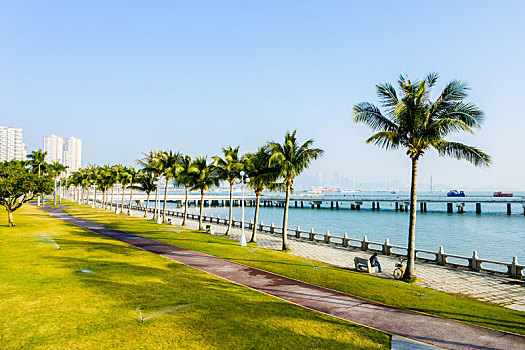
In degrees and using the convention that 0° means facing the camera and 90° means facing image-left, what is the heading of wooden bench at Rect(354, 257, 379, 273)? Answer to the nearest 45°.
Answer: approximately 225°

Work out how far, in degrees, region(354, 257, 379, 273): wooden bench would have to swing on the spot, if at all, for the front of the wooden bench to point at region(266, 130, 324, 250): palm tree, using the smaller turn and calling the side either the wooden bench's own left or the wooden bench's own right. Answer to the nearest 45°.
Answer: approximately 90° to the wooden bench's own left

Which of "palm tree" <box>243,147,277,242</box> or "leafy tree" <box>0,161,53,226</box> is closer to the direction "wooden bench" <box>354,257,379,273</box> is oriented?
the palm tree

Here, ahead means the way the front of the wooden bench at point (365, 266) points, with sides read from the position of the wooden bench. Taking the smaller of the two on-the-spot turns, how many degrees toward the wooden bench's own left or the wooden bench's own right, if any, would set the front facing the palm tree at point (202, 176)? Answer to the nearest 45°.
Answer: approximately 90° to the wooden bench's own left

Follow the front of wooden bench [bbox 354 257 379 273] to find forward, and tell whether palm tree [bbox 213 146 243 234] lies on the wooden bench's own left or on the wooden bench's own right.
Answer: on the wooden bench's own left

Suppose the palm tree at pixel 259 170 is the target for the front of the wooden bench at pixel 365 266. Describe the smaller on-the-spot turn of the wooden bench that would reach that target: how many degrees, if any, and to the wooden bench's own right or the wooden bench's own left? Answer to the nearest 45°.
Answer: approximately 90° to the wooden bench's own left

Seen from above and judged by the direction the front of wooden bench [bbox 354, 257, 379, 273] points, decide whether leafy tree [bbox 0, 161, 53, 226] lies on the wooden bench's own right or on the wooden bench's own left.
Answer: on the wooden bench's own left

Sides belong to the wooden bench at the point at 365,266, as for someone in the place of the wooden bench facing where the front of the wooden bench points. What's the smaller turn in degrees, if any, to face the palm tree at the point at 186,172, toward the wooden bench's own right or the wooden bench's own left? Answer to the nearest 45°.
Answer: approximately 90° to the wooden bench's own left
